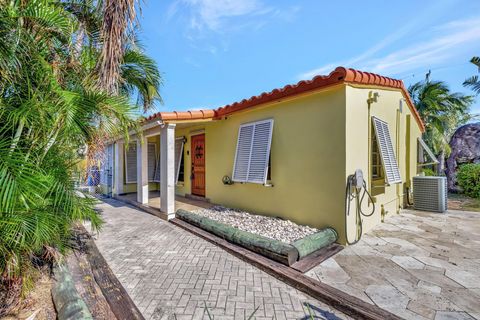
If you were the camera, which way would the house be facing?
facing the viewer and to the left of the viewer

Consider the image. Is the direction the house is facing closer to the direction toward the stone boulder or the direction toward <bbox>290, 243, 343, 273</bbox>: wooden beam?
the wooden beam

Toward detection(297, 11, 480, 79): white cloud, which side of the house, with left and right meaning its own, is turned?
back

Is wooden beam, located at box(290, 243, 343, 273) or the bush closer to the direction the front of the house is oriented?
the wooden beam

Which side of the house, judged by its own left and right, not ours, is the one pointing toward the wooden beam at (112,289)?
front

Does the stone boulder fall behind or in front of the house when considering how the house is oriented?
behind
